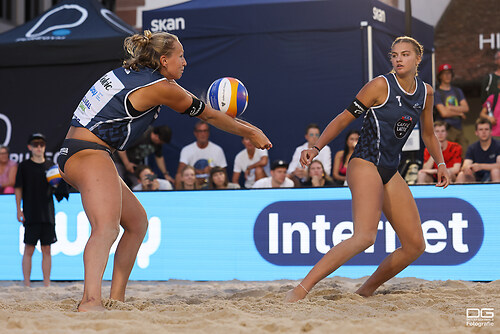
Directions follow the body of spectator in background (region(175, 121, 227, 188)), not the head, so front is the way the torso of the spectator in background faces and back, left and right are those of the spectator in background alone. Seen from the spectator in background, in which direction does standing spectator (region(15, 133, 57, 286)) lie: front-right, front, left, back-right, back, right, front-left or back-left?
front-right

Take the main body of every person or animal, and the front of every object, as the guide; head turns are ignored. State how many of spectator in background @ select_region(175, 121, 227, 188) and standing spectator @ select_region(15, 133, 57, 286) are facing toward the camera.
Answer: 2

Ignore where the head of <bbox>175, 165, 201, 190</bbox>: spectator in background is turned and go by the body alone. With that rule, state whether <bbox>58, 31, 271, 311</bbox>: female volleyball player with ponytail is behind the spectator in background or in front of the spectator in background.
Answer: in front

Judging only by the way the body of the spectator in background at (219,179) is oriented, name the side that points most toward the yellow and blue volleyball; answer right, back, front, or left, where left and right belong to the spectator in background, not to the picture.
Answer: front

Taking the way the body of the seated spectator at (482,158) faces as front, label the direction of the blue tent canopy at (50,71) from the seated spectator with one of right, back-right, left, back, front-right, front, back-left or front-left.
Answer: right

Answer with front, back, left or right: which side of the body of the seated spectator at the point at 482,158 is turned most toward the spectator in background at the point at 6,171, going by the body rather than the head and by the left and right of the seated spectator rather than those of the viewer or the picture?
right

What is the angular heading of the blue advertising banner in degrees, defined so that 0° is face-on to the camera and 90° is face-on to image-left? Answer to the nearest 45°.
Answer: approximately 0°
